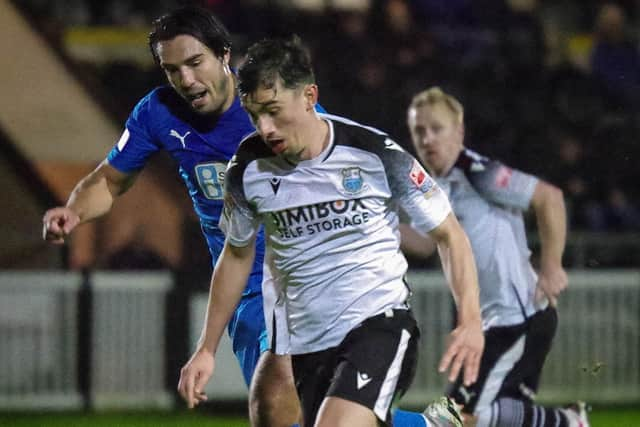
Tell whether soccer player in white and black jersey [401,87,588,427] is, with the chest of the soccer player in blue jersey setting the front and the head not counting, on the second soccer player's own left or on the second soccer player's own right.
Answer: on the second soccer player's own left

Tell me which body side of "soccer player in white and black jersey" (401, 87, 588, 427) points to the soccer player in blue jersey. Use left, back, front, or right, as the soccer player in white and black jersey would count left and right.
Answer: front

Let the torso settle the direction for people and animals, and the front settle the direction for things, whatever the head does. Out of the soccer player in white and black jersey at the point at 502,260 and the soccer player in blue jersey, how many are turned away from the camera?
0

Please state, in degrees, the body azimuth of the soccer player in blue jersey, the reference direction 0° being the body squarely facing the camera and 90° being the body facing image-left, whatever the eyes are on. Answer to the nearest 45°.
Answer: approximately 0°

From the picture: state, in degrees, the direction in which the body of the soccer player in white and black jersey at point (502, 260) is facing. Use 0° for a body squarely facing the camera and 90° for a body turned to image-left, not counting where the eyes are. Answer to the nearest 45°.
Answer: approximately 45°

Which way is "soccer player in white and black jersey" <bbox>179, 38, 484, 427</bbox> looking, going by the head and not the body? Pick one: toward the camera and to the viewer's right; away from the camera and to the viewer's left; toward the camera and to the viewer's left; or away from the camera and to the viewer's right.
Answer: toward the camera and to the viewer's left
